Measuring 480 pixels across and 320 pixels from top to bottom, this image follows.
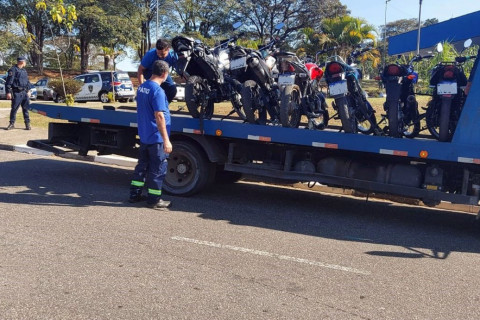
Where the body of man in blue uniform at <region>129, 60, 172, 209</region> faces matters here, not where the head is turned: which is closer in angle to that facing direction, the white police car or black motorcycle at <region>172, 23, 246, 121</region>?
the black motorcycle

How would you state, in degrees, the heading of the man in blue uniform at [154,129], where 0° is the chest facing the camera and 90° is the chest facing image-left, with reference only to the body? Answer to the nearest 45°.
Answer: approximately 225°

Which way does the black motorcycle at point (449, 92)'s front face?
away from the camera

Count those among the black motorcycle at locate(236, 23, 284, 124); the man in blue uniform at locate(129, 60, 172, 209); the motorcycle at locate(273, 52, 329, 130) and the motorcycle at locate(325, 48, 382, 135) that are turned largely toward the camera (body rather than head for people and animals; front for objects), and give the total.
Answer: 0

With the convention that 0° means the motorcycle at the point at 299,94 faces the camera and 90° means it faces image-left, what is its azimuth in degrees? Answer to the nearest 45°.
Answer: approximately 225°

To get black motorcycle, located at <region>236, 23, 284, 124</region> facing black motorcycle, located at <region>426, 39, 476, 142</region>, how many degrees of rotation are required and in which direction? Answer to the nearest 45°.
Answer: approximately 90° to its right

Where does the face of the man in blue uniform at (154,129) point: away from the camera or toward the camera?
away from the camera

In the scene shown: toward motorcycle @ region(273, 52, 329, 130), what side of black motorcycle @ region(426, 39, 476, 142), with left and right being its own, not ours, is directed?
left

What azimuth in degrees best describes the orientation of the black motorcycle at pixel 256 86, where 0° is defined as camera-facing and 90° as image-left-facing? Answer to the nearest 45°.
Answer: approximately 225°

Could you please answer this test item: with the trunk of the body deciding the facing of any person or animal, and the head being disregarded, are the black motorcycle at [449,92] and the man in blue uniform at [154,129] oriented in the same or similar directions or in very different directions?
same or similar directions

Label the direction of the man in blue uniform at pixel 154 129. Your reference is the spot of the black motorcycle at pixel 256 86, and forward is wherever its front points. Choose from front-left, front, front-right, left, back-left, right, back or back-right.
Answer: back

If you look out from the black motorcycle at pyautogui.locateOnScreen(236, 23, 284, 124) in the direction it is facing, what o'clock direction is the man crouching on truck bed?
The man crouching on truck bed is roughly at 8 o'clock from the black motorcycle.

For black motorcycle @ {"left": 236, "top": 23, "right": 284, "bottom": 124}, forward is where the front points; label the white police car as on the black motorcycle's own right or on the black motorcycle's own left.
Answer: on the black motorcycle's own left

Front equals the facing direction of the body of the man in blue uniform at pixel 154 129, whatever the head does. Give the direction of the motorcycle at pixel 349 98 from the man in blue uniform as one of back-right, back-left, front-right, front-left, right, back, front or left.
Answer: front-right
